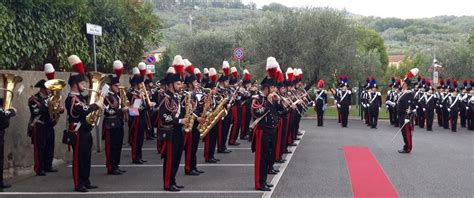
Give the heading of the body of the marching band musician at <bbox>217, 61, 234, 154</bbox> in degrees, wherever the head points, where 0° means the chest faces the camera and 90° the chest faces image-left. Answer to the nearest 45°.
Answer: approximately 270°

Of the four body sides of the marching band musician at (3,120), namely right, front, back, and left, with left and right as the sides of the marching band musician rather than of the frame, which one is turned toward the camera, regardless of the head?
right

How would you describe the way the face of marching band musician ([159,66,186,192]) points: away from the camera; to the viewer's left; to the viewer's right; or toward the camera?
to the viewer's right

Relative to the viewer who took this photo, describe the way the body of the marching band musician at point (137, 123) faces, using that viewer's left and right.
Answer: facing to the right of the viewer

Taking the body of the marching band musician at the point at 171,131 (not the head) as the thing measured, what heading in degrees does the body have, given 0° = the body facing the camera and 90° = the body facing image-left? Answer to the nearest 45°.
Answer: approximately 270°

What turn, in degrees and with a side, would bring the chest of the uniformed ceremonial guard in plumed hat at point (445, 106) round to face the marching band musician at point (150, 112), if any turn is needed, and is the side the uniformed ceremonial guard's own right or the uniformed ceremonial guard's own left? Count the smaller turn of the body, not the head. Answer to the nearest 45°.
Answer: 0° — they already face them

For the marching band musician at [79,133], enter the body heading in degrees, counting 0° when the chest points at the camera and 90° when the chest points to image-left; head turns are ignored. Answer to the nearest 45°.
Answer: approximately 270°

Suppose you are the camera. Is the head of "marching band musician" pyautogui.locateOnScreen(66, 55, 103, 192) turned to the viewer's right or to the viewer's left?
to the viewer's right

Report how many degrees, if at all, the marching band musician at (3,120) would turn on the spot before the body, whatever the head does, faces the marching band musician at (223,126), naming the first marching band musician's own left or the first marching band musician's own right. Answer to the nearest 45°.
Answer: approximately 45° to the first marching band musician's own left

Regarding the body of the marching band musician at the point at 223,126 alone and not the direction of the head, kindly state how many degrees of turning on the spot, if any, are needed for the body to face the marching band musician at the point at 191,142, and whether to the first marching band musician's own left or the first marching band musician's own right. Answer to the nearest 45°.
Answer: approximately 90° to the first marching band musician's own right

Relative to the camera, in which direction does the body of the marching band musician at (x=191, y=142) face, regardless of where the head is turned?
to the viewer's right
